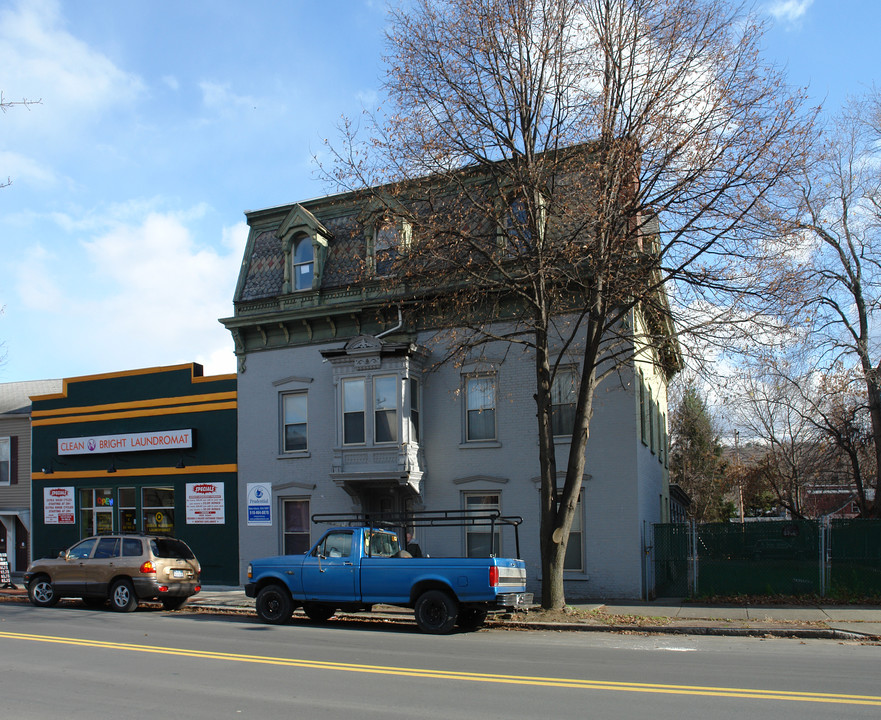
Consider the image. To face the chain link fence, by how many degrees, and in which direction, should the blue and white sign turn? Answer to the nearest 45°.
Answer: approximately 45° to its left

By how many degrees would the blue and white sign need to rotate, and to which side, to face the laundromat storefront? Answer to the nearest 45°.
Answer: approximately 135° to its right

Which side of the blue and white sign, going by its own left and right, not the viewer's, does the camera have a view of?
front

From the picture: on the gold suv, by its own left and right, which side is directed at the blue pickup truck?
back

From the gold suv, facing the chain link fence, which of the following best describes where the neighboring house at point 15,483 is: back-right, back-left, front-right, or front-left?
back-left

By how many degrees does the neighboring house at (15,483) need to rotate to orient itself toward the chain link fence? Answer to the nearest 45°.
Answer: approximately 45° to its left

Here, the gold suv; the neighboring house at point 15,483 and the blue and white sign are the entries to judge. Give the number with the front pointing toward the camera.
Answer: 2

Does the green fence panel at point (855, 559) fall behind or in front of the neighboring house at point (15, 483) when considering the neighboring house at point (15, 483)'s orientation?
in front

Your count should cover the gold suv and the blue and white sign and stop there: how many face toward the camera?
1

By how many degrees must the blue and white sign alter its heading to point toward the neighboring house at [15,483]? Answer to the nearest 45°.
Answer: approximately 135° to its right

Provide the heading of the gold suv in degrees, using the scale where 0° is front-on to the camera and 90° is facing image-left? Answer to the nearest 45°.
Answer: approximately 135°

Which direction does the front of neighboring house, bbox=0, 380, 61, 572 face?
toward the camera
